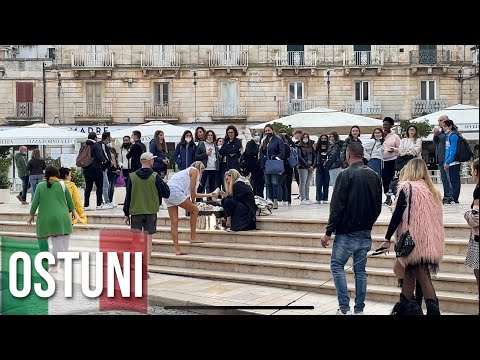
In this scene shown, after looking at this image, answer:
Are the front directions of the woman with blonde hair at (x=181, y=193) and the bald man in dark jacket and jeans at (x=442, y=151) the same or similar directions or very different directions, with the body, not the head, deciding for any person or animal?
very different directions

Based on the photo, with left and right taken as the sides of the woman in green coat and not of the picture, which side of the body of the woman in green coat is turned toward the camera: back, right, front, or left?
back

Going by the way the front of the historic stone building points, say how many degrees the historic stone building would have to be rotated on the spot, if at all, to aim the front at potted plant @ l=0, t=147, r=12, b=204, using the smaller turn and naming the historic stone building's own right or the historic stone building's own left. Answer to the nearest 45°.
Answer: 0° — it already faces it

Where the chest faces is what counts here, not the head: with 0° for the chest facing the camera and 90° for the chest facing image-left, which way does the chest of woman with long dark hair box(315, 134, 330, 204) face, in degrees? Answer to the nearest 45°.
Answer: approximately 0°

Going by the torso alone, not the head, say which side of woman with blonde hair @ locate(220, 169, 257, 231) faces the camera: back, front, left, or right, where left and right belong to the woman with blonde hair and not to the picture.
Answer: left

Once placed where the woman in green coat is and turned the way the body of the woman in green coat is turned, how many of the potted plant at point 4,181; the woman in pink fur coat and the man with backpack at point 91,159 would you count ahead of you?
2

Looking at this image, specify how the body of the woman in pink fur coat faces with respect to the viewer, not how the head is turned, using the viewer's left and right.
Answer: facing away from the viewer and to the left of the viewer
